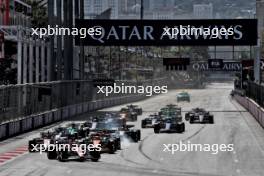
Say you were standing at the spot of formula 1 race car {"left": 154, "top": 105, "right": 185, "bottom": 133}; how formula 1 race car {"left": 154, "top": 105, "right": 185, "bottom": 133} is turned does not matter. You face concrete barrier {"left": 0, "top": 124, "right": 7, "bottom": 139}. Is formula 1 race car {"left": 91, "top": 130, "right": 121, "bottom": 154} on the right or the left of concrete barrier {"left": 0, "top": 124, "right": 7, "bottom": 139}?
left

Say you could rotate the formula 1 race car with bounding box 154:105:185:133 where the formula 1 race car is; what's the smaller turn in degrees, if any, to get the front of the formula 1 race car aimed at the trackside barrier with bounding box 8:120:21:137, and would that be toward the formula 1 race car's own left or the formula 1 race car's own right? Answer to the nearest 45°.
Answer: approximately 90° to the formula 1 race car's own right

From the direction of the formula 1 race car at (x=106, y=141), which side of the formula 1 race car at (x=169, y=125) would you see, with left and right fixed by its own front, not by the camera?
front

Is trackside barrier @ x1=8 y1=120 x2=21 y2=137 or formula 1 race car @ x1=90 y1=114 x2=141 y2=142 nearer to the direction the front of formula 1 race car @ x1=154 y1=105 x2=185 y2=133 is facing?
the formula 1 race car

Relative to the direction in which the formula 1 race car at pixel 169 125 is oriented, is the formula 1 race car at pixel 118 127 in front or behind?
in front
